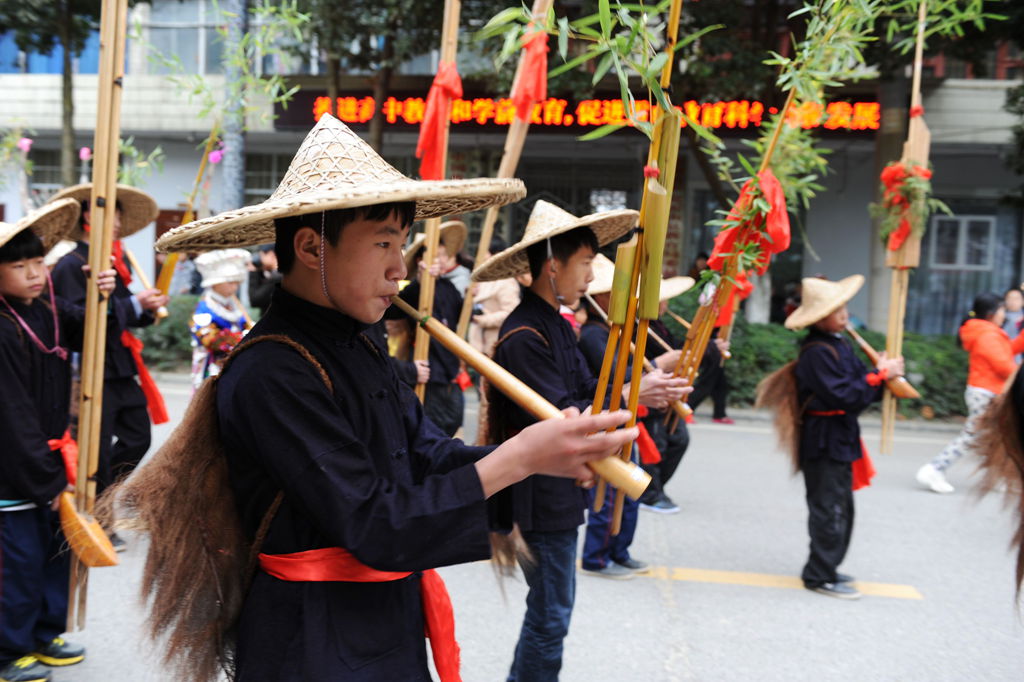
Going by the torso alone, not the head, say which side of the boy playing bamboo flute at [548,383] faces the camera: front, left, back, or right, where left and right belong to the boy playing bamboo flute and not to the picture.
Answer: right

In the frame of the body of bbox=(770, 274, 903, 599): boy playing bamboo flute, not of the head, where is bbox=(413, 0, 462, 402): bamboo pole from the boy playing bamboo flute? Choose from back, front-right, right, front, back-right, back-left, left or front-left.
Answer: back-right

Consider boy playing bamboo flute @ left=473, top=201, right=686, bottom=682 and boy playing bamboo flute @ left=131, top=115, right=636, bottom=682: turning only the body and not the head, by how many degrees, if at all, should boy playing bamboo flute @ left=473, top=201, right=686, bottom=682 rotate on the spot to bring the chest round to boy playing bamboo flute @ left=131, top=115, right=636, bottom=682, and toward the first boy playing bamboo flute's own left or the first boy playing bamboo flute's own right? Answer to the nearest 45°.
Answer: approximately 90° to the first boy playing bamboo flute's own right

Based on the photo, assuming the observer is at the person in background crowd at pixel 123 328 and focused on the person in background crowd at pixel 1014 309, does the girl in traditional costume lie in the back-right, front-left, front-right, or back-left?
front-left

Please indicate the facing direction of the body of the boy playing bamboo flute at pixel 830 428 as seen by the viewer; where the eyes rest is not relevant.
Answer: to the viewer's right

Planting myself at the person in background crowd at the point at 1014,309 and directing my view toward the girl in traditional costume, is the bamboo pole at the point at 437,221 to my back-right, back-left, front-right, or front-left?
front-left
